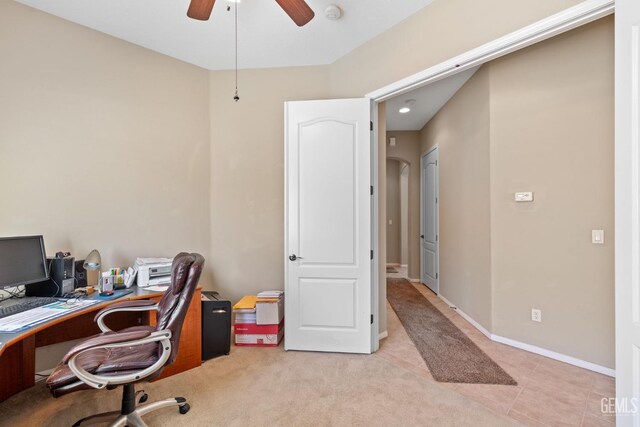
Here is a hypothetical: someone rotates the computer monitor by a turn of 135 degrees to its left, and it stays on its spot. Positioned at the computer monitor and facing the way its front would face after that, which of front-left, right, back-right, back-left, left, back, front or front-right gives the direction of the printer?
right

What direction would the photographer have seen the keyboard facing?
facing the viewer and to the right of the viewer

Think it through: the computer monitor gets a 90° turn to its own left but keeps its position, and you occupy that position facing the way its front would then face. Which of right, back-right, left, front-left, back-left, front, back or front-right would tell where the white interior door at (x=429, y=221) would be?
front-right

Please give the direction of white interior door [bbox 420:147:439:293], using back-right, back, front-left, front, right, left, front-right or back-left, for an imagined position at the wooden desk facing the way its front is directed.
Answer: front-left

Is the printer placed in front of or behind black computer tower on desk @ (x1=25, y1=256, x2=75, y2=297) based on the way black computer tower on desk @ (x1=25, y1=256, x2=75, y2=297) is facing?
in front

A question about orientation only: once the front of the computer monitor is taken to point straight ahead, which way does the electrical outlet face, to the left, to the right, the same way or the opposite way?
the opposite way

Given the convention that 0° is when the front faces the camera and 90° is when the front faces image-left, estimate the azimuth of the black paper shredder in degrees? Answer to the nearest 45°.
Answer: approximately 315°

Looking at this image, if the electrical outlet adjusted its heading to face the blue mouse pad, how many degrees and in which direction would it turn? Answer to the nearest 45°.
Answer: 0° — it already faces it

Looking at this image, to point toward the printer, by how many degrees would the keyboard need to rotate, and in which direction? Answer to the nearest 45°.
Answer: approximately 45° to its left

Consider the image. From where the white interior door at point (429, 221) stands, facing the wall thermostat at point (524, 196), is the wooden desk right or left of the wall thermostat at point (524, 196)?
right

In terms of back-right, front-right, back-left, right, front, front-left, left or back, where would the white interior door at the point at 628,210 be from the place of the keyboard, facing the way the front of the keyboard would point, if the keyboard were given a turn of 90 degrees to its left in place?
right

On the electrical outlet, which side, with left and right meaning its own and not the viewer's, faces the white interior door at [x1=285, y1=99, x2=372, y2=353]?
front

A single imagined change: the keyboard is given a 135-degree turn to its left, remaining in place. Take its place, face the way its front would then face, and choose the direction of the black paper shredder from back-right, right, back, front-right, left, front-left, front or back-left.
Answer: right

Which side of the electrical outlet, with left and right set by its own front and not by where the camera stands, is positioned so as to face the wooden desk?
front
